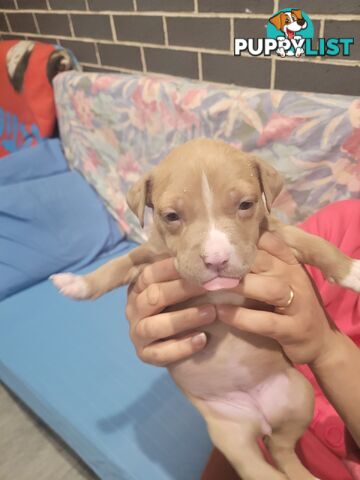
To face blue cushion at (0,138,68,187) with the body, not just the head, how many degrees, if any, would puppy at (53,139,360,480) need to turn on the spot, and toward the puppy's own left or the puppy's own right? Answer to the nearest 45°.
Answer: approximately 135° to the puppy's own right

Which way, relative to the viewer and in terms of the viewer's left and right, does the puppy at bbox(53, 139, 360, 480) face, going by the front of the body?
facing the viewer

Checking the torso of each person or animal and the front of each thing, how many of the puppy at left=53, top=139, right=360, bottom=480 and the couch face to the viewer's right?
0
